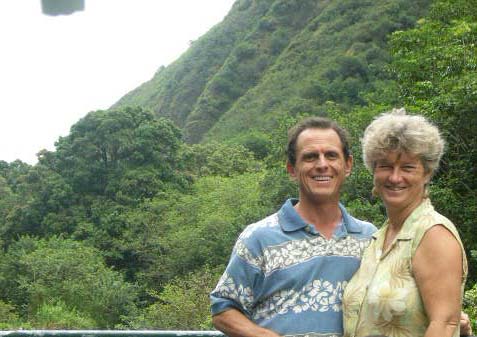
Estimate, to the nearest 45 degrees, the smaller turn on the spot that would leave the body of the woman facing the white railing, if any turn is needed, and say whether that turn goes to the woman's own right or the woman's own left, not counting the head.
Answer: approximately 90° to the woman's own right

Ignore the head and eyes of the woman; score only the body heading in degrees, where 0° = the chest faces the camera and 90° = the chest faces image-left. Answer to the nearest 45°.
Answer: approximately 45°
